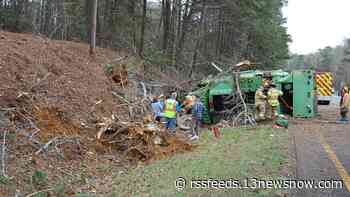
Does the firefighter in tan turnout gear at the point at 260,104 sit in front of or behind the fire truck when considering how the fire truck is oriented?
behind

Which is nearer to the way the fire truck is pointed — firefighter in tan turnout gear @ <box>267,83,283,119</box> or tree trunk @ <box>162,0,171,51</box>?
the tree trunk

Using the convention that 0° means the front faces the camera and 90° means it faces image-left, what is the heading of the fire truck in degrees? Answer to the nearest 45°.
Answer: approximately 180°

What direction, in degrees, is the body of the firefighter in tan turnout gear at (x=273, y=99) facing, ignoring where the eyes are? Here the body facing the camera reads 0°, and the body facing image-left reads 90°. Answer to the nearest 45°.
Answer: approximately 180°
